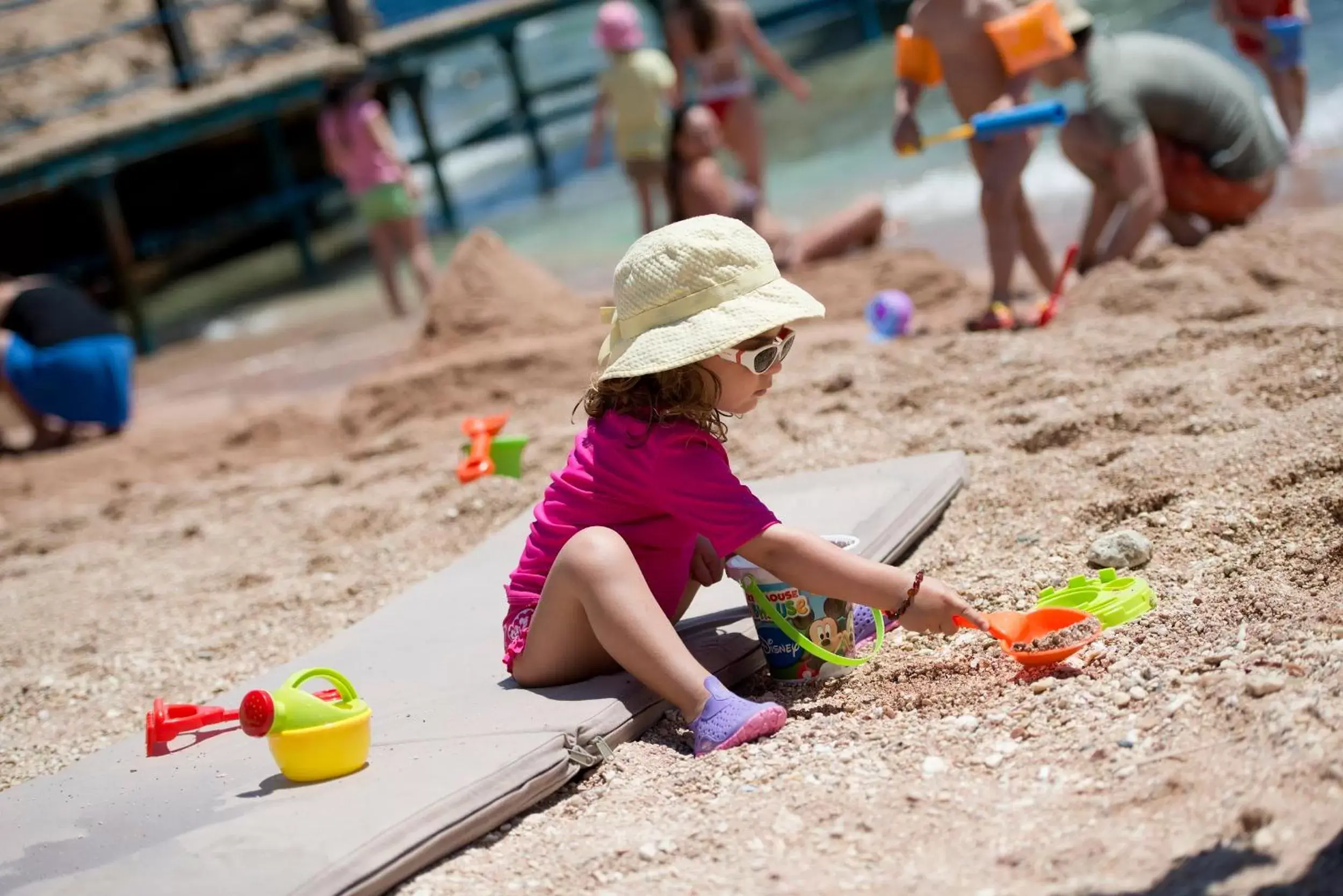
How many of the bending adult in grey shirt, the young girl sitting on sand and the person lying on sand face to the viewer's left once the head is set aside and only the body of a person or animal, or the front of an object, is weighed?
1

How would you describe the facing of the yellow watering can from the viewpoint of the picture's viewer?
facing the viewer and to the left of the viewer

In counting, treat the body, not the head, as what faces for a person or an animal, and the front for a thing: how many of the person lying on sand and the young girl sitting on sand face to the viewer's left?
0

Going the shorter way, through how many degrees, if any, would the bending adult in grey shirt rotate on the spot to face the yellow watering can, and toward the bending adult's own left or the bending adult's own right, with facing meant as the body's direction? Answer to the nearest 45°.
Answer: approximately 90° to the bending adult's own left

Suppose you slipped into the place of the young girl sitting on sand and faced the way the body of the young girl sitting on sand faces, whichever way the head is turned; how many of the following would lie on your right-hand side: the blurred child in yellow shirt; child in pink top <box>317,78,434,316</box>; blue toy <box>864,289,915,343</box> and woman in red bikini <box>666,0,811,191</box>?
0

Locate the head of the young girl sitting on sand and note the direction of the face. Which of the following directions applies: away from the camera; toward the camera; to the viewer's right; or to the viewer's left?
to the viewer's right

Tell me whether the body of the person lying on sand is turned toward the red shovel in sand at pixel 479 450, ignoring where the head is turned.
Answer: no

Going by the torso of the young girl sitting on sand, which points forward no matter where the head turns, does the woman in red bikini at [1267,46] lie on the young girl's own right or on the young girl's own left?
on the young girl's own left

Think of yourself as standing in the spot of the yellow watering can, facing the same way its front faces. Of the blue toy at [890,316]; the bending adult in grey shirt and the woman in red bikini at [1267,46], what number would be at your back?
3

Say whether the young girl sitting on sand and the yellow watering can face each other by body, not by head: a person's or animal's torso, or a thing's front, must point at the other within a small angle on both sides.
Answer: no

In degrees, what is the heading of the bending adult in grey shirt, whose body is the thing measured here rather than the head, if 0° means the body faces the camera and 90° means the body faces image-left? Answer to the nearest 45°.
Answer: approximately 90°

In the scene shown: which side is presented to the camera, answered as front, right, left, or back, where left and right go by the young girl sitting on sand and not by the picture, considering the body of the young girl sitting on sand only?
right

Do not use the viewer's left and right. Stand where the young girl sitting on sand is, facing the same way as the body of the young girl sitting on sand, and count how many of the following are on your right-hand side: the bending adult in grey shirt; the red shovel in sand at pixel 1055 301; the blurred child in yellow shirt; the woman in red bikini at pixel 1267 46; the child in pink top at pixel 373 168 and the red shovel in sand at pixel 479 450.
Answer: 0

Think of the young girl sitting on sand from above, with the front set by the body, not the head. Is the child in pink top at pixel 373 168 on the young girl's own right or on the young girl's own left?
on the young girl's own left
